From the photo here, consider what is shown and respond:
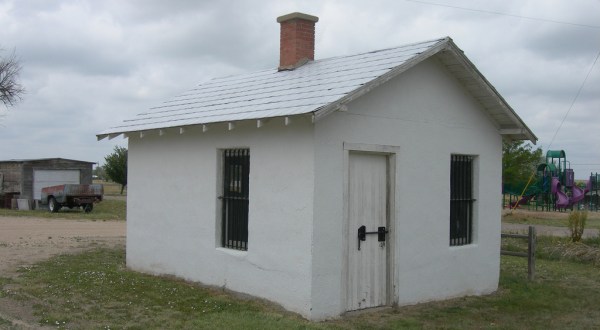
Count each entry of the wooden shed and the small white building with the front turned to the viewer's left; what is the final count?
0

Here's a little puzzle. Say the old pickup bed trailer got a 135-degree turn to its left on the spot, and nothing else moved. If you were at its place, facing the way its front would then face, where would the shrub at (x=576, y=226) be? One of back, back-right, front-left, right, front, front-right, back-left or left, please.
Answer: front-left

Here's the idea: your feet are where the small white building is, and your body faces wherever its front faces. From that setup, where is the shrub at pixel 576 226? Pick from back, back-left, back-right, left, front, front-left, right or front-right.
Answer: left

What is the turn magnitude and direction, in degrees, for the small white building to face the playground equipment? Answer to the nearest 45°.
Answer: approximately 90° to its left

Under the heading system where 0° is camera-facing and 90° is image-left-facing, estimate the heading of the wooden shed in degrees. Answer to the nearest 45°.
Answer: approximately 315°

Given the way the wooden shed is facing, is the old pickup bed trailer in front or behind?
in front

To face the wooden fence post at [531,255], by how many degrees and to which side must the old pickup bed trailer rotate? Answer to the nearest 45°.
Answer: approximately 135° to its left

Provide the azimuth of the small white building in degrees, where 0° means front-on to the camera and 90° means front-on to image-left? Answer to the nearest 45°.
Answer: approximately 315°

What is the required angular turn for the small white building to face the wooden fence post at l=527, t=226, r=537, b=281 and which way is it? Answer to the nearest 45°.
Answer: approximately 90° to its left
